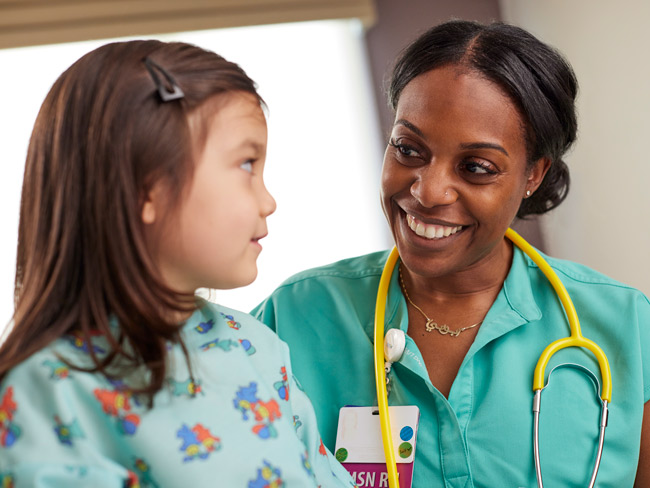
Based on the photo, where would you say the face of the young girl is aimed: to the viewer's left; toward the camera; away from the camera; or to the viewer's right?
to the viewer's right

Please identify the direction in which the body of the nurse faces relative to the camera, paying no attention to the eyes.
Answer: toward the camera

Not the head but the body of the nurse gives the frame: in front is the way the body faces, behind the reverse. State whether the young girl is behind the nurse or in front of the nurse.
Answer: in front

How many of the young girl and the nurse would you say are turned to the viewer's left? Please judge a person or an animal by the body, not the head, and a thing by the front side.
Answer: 0

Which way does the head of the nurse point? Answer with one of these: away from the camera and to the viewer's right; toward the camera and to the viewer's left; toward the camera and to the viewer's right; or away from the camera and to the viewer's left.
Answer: toward the camera and to the viewer's left

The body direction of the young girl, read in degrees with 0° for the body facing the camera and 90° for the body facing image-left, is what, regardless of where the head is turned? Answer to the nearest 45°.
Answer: approximately 315°
